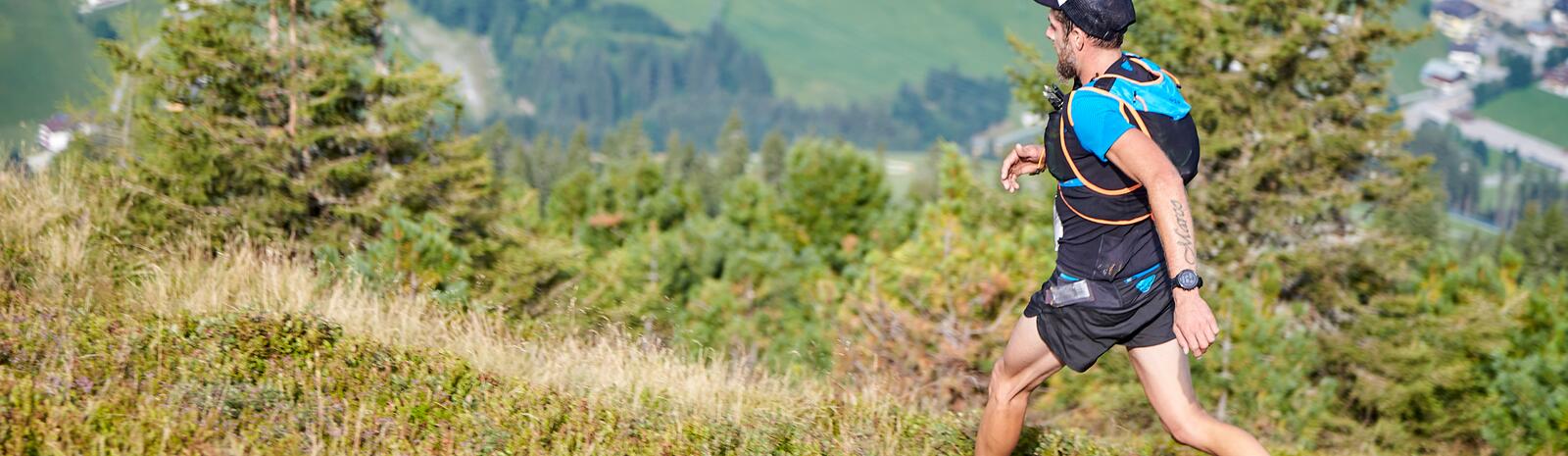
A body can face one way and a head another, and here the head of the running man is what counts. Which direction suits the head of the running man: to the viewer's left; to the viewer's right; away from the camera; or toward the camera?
to the viewer's left

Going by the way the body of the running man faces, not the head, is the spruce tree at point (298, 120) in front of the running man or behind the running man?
in front

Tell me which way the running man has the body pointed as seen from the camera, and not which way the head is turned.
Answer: to the viewer's left
